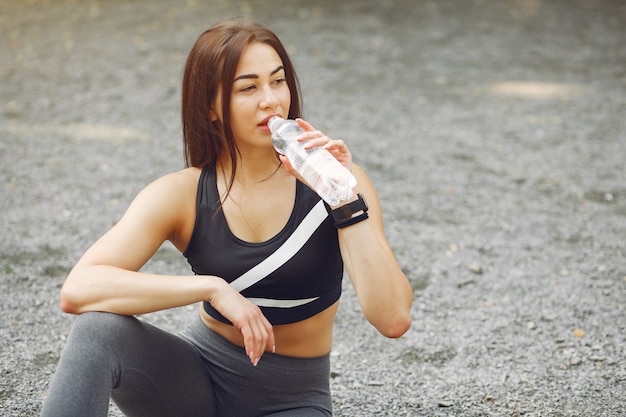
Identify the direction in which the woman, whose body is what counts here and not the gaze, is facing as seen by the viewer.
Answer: toward the camera
